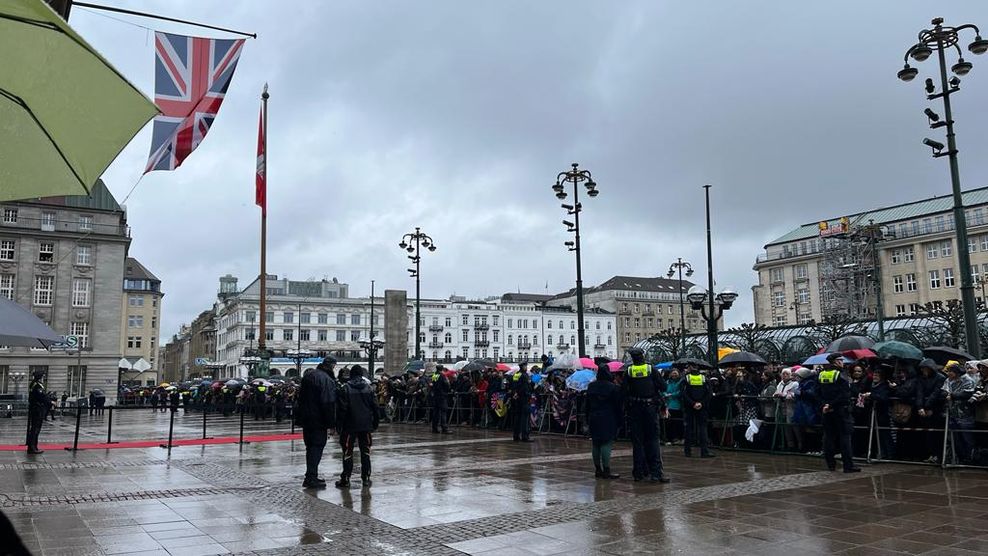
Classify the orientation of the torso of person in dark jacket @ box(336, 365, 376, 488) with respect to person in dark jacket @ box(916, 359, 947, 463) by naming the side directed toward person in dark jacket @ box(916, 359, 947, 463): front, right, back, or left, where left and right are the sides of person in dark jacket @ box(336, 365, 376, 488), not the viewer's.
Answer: right

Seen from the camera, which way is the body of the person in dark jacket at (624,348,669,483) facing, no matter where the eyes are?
away from the camera

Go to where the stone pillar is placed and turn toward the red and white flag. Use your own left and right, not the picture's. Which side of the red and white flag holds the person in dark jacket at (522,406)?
left

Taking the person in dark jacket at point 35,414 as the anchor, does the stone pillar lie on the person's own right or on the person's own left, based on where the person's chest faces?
on the person's own left

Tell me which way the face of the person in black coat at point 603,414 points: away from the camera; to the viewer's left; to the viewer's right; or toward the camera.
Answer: away from the camera

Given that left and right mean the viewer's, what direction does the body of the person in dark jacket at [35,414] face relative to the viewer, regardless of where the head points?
facing to the right of the viewer

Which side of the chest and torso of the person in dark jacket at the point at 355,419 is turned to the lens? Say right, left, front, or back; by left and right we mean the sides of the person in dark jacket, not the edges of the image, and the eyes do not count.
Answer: back

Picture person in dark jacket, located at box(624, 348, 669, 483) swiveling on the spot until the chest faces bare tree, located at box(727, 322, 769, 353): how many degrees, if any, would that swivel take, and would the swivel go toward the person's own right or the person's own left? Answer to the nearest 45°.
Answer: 0° — they already face it

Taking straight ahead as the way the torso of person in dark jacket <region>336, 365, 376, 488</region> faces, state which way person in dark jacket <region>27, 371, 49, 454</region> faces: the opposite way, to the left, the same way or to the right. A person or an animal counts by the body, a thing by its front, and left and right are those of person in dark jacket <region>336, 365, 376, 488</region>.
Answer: to the right

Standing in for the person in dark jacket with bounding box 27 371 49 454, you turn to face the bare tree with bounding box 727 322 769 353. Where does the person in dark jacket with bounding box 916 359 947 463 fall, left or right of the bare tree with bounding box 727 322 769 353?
right

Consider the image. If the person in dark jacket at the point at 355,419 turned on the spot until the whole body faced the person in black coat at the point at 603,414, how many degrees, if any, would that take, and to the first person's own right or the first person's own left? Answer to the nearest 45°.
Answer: approximately 90° to the first person's own right
